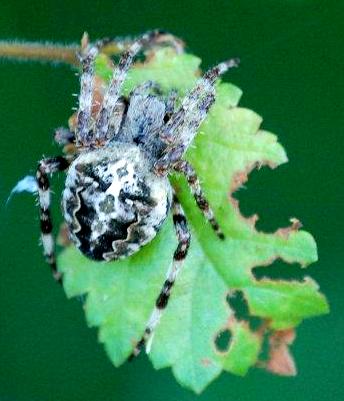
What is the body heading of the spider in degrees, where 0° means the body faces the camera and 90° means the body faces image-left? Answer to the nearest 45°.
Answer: approximately 180°
